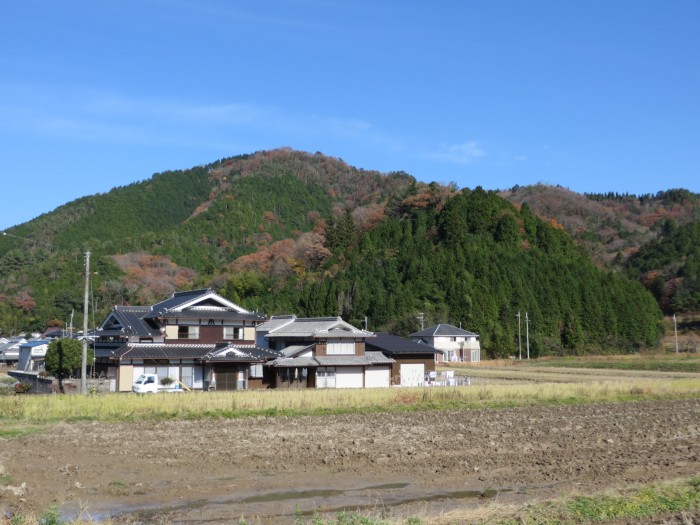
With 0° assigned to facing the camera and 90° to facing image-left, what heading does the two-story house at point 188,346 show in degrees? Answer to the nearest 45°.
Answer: approximately 0°

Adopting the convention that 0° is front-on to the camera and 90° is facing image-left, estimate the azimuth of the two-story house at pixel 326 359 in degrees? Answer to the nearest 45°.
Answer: approximately 0°

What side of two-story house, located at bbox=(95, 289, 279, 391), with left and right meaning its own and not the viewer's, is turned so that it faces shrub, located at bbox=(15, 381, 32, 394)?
right

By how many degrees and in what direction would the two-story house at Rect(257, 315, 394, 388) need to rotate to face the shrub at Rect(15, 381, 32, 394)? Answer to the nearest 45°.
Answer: approximately 90° to its right

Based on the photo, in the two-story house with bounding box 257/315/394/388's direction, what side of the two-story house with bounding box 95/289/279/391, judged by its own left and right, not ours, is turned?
left

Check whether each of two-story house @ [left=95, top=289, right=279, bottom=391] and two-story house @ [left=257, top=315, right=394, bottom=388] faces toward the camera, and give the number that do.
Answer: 2
